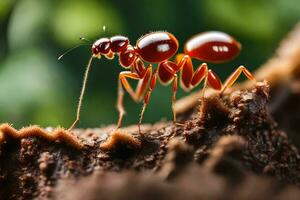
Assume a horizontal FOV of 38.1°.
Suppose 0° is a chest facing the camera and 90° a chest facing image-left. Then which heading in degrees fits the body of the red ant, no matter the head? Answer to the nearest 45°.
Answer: approximately 90°
